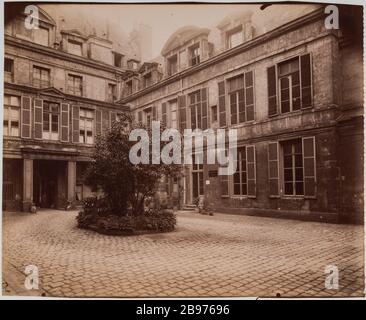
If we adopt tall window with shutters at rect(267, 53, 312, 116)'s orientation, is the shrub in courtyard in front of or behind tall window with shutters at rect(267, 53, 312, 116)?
in front

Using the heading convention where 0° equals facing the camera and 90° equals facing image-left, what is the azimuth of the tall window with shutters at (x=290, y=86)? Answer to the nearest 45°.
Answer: approximately 45°
